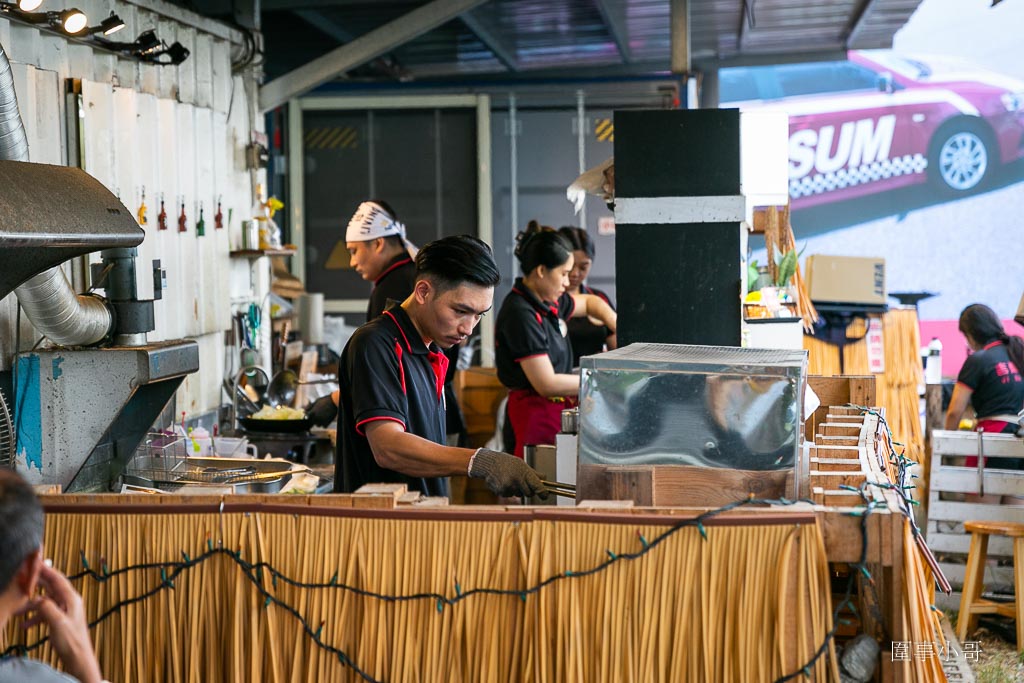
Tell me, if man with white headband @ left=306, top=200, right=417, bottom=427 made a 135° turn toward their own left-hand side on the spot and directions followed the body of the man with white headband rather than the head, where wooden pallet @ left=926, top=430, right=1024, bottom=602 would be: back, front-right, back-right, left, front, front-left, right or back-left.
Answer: front-left

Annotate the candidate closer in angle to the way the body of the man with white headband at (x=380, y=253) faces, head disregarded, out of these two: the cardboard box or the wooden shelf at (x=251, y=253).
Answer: the wooden shelf

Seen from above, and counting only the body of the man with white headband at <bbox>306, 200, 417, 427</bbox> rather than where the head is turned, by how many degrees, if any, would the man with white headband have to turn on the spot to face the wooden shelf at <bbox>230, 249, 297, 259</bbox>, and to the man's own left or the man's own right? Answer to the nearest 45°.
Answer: approximately 45° to the man's own right

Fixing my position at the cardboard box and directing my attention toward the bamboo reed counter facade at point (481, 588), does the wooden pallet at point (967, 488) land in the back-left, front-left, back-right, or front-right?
front-left

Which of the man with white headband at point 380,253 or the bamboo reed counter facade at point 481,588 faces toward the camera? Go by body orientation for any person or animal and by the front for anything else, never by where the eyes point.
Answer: the bamboo reed counter facade

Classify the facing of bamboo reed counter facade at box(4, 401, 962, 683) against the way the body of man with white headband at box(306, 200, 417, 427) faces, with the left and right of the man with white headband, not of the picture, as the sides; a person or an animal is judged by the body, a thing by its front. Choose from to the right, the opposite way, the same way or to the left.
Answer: to the left

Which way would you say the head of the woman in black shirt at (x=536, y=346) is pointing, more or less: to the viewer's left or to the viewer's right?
to the viewer's right

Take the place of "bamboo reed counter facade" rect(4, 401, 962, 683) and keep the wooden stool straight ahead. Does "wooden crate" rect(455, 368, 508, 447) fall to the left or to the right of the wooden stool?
left

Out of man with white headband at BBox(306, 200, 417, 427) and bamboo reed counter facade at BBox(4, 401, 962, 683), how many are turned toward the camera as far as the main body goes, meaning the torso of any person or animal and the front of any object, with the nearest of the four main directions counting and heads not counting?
1

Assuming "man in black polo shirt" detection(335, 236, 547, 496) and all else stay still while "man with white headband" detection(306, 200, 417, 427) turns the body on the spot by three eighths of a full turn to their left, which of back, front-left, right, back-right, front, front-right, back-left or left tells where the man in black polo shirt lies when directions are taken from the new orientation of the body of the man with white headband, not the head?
front-right

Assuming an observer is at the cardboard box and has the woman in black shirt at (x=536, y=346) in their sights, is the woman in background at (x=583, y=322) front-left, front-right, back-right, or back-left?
front-right

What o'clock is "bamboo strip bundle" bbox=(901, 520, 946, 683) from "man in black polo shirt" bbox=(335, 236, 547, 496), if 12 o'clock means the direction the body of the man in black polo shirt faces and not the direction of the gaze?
The bamboo strip bundle is roughly at 12 o'clock from the man in black polo shirt.

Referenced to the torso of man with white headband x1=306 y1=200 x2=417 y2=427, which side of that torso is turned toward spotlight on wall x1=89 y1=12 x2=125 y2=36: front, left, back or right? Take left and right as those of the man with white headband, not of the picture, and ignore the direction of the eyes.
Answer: front

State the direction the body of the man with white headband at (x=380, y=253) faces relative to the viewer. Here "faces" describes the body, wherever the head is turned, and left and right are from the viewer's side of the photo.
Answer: facing to the left of the viewer

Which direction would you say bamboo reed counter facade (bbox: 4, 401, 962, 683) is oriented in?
toward the camera
